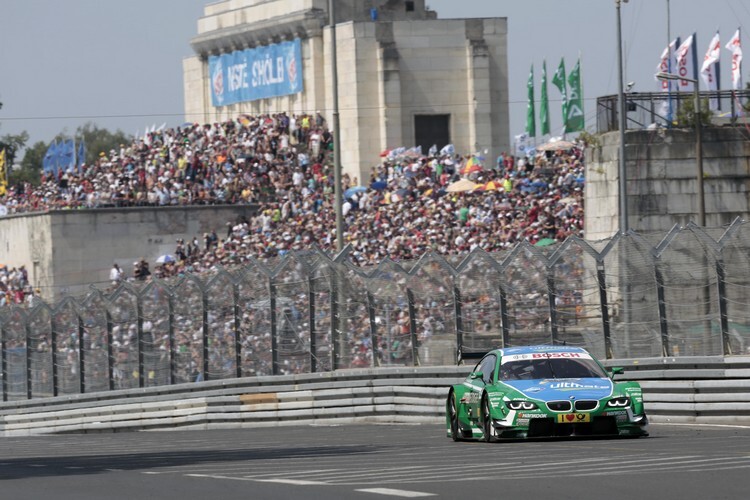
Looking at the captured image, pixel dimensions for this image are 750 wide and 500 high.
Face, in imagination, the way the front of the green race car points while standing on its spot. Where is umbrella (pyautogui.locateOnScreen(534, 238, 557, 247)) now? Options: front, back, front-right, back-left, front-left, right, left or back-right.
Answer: back

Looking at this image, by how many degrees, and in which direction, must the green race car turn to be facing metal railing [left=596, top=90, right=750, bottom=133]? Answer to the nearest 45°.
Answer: approximately 180°

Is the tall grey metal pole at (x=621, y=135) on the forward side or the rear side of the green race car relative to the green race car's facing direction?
on the rear side

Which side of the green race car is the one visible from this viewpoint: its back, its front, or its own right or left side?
front

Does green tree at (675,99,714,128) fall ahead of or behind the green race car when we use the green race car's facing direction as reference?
behind

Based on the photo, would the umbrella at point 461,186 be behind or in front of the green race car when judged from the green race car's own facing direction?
behind
